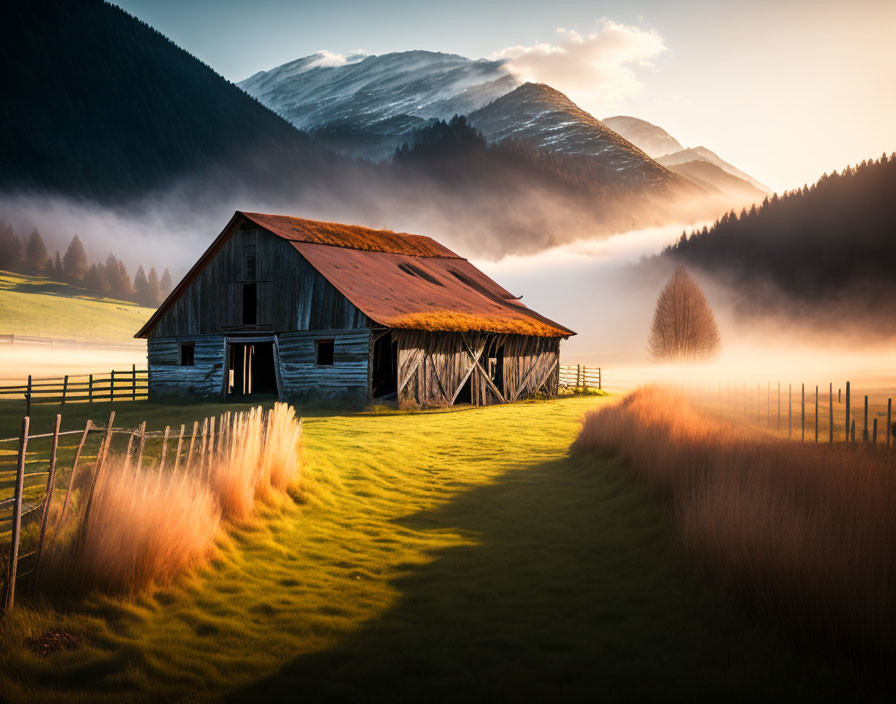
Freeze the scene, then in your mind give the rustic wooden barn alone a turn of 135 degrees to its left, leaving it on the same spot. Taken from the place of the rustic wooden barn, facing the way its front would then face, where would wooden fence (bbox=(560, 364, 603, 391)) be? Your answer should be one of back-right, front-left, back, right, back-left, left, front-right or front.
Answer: front-left

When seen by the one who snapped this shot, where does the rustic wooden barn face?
facing the viewer and to the left of the viewer

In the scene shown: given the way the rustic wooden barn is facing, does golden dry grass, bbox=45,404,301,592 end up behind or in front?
in front

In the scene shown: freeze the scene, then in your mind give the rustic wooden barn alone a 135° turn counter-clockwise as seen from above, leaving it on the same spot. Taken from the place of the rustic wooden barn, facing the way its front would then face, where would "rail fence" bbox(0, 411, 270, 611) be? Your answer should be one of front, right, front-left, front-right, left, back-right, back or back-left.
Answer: right
